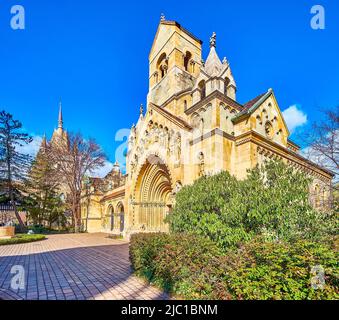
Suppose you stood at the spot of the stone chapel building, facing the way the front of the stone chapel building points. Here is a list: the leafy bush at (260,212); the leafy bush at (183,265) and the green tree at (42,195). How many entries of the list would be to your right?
1

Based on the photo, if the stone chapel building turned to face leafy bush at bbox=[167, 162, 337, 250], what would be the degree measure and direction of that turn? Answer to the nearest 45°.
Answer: approximately 45° to its left

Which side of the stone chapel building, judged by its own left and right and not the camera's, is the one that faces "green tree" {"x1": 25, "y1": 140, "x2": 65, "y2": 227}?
right

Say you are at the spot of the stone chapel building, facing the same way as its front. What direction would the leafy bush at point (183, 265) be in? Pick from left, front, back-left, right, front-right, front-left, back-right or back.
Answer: front-left

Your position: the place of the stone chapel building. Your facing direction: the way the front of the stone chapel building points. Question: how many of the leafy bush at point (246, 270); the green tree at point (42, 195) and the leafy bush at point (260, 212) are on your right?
1

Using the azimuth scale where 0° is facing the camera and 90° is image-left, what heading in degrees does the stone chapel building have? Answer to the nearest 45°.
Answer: approximately 45°
